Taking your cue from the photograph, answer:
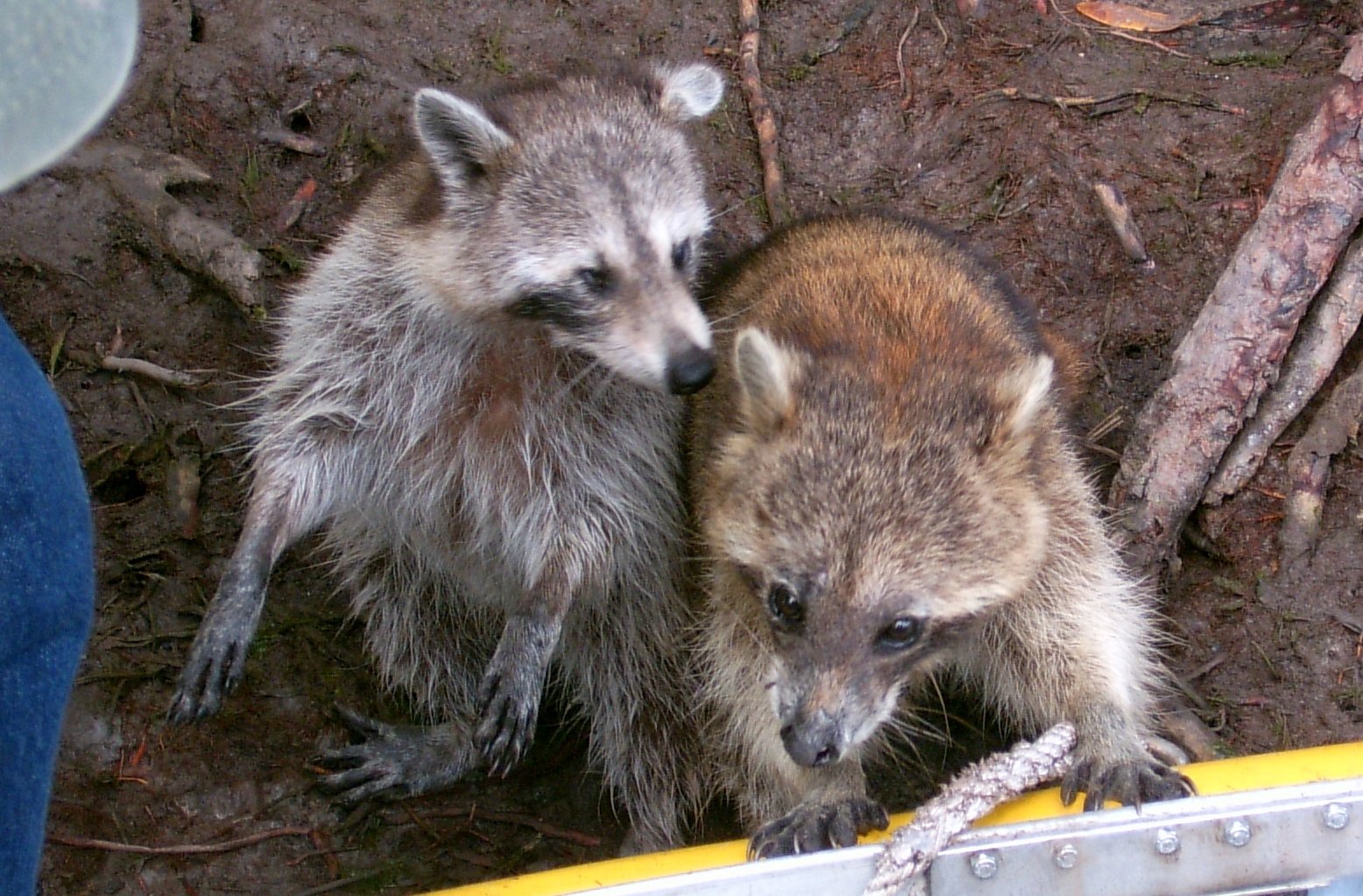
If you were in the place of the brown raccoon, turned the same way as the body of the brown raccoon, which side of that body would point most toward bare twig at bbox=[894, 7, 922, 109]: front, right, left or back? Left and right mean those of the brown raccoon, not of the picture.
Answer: back

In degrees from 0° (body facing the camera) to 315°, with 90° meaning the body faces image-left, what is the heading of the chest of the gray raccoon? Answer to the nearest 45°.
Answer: approximately 0°

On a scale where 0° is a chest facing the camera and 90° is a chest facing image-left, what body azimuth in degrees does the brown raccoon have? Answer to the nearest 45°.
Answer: approximately 0°

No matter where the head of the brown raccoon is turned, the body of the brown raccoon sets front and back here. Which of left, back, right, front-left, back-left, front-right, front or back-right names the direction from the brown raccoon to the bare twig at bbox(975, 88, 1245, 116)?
back

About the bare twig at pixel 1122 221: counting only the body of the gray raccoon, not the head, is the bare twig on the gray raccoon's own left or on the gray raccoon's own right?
on the gray raccoon's own left

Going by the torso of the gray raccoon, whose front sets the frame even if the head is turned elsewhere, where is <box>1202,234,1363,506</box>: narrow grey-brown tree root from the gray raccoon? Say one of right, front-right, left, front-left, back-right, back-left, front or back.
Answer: left

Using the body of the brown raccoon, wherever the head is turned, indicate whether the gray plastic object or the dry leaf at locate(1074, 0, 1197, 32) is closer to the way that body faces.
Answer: the gray plastic object

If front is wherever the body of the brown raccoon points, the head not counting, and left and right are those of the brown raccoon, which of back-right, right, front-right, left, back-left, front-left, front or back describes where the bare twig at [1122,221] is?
back

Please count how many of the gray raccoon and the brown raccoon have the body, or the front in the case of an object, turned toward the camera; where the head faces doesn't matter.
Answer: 2

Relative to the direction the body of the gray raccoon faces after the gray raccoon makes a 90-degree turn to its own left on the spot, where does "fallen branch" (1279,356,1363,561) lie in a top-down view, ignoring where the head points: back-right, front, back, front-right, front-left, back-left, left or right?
front
